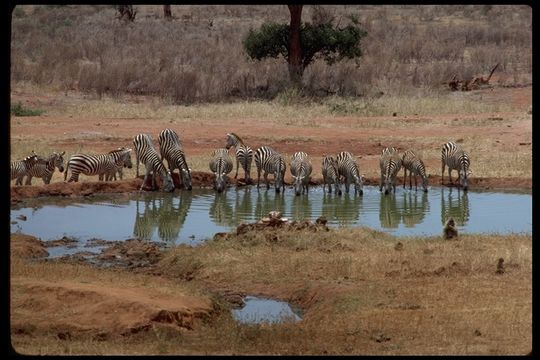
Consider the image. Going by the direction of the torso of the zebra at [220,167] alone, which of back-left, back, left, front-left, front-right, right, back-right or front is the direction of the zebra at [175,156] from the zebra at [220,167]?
back-right

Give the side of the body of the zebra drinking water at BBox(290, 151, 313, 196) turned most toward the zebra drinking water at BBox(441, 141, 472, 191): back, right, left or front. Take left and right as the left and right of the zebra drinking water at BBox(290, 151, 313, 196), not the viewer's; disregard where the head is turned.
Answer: left

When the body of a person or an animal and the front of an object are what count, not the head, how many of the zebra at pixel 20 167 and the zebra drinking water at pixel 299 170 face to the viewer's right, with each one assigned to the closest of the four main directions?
1

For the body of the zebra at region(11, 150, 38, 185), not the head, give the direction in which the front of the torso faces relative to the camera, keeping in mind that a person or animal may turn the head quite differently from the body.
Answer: to the viewer's right

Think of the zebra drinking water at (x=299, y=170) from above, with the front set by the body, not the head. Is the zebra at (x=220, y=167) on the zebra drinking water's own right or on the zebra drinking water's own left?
on the zebra drinking water's own right

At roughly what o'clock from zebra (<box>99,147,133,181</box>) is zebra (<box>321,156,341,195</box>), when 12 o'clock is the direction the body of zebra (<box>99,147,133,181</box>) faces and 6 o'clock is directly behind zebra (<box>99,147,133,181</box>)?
zebra (<box>321,156,341,195</box>) is roughly at 1 o'clock from zebra (<box>99,147,133,181</box>).

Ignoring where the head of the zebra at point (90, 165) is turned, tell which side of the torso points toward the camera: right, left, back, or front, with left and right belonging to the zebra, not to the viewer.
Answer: right

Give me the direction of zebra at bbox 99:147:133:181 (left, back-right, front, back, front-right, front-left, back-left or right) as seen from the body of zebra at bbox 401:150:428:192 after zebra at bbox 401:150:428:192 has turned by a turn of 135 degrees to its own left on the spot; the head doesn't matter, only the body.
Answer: left

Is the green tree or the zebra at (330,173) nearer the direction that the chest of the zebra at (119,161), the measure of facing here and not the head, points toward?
the zebra
